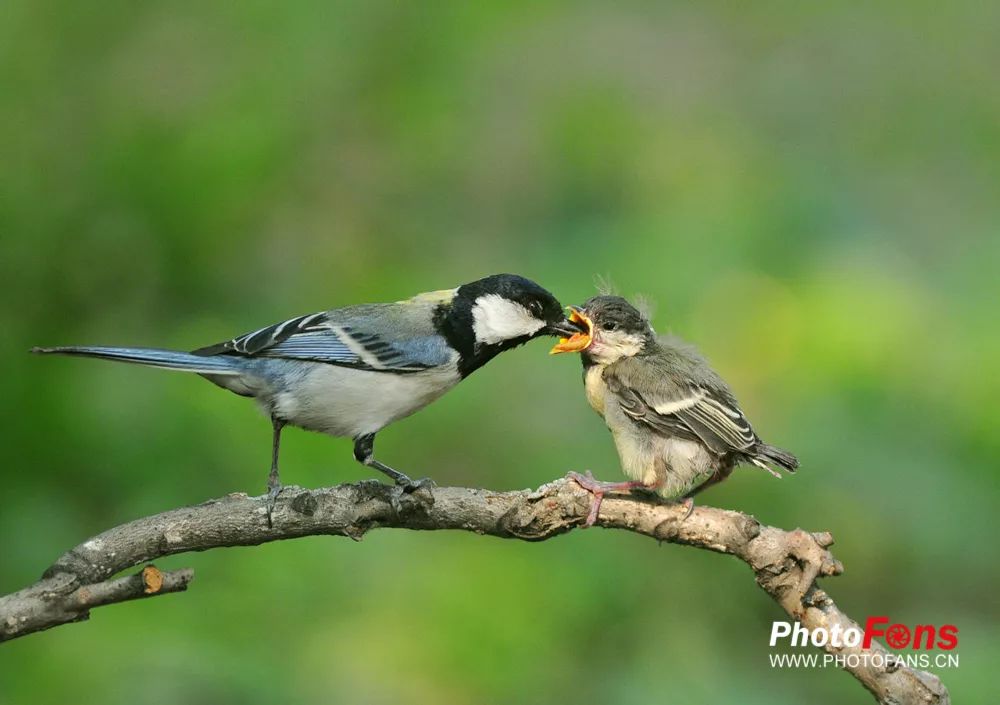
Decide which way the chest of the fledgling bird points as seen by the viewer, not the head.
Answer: to the viewer's left

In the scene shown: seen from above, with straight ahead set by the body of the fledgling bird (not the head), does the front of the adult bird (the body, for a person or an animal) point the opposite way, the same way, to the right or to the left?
the opposite way

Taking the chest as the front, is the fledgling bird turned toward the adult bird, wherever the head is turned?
yes

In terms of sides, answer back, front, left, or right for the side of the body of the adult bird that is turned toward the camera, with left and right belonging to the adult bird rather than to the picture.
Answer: right

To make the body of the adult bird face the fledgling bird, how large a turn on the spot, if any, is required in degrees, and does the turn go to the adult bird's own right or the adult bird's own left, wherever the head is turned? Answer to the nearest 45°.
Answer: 0° — it already faces it

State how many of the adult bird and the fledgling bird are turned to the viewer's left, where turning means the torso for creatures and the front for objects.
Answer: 1
